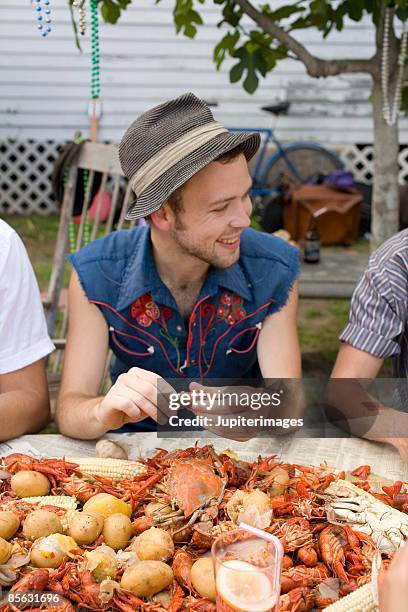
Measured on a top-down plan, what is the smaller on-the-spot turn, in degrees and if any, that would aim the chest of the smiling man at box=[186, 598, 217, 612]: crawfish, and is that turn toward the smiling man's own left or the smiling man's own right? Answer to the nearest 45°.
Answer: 0° — they already face it

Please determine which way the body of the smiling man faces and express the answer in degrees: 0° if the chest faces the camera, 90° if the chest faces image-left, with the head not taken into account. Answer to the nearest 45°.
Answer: approximately 0°

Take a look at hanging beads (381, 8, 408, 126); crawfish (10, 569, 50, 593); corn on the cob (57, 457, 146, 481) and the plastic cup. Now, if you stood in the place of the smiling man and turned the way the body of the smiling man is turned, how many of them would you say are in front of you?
3

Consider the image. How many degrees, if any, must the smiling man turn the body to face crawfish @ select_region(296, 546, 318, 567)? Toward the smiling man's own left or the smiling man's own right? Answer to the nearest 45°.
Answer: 0° — they already face it

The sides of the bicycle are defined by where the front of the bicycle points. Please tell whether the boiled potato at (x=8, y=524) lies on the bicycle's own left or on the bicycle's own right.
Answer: on the bicycle's own left

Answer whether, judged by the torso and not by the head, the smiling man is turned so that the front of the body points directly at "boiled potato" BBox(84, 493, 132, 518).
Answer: yes

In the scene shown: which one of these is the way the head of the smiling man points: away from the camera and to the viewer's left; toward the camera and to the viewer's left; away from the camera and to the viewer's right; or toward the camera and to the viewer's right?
toward the camera and to the viewer's right

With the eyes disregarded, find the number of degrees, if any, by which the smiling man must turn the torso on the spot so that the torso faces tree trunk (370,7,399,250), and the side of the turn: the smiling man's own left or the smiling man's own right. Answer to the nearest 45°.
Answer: approximately 135° to the smiling man's own left

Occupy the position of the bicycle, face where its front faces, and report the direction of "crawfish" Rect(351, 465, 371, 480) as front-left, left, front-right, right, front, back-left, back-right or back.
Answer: left

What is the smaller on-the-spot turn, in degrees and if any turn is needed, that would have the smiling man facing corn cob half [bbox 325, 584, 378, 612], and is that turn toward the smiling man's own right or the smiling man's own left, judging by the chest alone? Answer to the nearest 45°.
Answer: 0° — they already face it

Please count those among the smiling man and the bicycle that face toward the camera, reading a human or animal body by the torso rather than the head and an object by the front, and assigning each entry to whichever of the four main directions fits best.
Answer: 1

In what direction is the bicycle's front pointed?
to the viewer's left

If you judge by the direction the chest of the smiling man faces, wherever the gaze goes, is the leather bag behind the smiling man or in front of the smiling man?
behind
